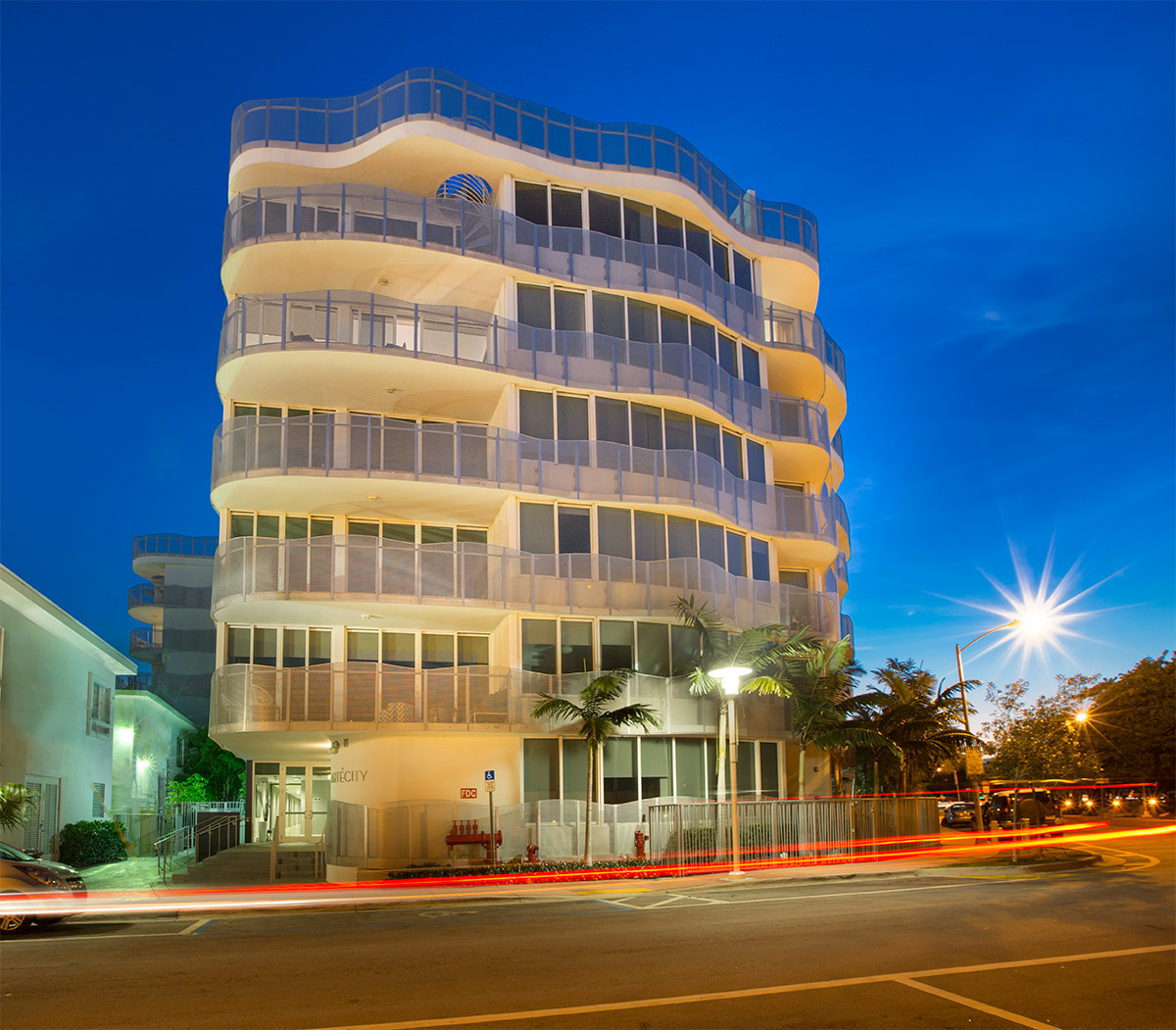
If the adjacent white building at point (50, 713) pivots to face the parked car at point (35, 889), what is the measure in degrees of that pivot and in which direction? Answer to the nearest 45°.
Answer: approximately 45° to its right

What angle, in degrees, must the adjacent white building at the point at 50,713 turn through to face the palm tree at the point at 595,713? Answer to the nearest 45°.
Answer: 0° — it already faces it

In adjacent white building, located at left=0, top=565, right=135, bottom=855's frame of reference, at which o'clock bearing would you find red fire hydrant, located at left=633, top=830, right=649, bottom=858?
The red fire hydrant is roughly at 12 o'clock from the adjacent white building.

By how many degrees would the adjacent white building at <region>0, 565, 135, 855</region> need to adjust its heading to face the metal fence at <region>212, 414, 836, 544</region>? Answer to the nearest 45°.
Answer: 0° — it already faces it

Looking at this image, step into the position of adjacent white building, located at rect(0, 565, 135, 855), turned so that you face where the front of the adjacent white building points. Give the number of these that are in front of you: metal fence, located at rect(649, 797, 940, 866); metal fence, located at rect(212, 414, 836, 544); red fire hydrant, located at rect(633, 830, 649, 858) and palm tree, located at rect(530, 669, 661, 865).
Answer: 4

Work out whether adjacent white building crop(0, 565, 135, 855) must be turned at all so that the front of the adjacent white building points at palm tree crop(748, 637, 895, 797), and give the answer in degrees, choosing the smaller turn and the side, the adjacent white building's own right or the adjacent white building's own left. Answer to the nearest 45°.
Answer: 0° — it already faces it

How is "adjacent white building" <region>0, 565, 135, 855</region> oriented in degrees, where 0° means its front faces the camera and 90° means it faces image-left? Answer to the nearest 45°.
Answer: approximately 315°

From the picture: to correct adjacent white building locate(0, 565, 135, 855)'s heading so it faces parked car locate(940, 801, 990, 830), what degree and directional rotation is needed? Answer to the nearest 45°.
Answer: approximately 45° to its left

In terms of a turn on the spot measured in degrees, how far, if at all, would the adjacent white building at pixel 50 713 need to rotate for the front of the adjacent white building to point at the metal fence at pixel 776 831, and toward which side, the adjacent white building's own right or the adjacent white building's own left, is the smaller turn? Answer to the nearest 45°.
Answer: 0° — it already faces it
